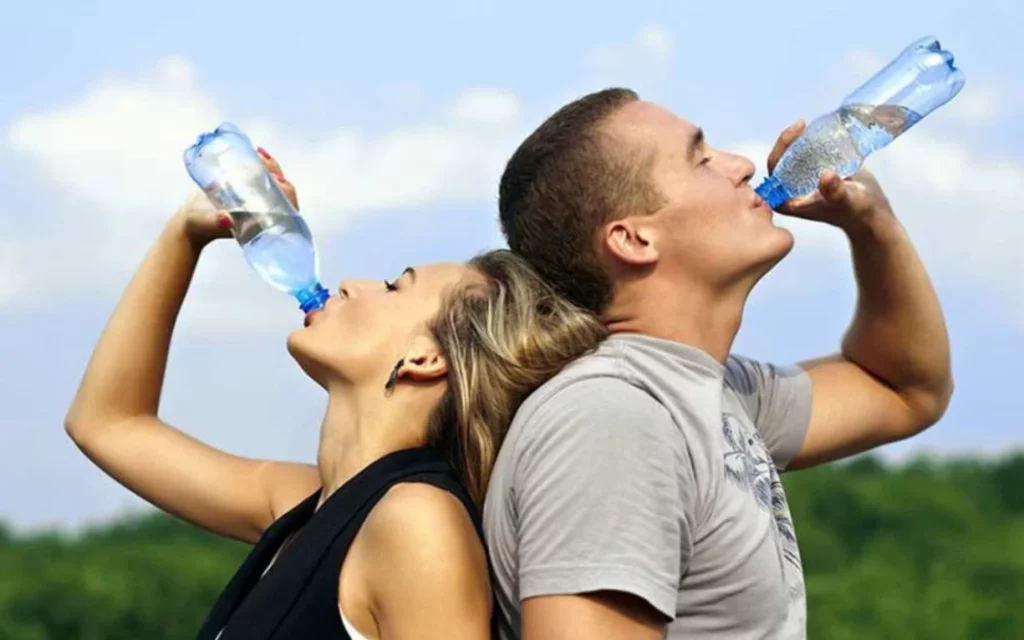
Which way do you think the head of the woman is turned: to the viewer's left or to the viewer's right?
to the viewer's left

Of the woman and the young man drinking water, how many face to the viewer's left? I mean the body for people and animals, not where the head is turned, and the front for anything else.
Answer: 1

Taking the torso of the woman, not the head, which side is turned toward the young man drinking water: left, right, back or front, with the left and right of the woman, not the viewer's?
back

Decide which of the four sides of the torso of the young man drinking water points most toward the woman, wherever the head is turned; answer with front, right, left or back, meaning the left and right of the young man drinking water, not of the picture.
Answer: back

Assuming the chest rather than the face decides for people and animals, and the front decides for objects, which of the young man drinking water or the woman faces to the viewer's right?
the young man drinking water

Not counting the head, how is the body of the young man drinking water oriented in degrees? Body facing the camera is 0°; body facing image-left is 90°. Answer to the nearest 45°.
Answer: approximately 270°

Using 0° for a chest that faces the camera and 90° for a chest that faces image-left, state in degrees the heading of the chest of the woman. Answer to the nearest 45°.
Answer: approximately 90°

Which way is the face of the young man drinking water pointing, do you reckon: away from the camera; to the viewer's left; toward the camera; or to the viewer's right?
to the viewer's right

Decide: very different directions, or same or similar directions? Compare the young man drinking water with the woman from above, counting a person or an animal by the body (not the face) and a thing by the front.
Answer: very different directions
